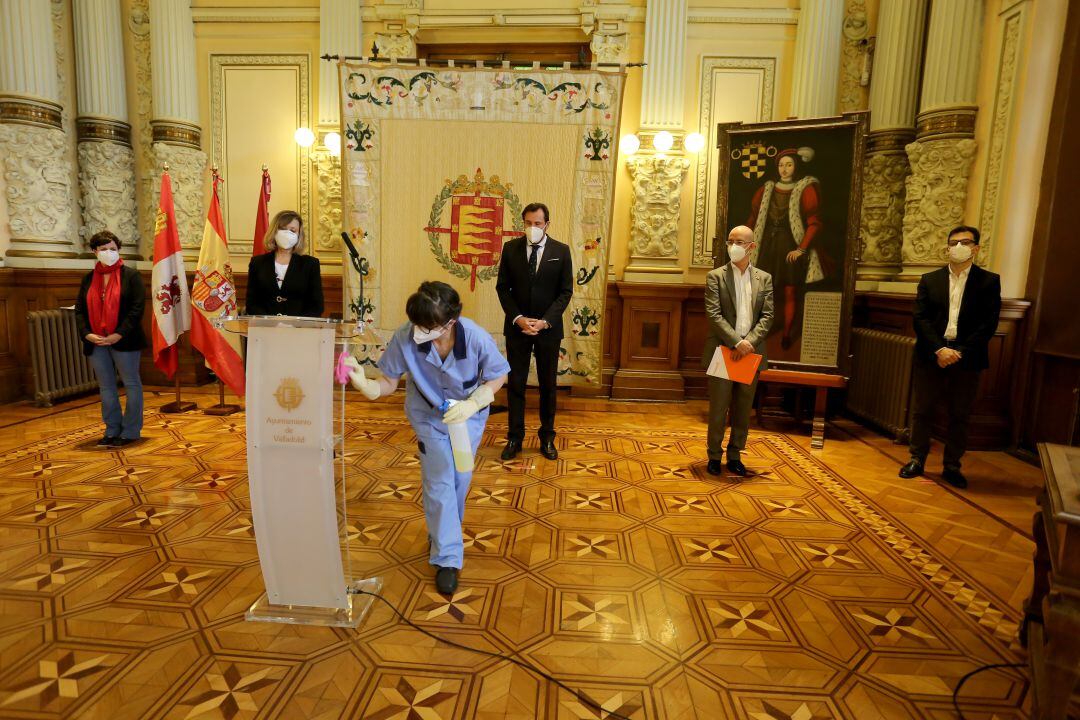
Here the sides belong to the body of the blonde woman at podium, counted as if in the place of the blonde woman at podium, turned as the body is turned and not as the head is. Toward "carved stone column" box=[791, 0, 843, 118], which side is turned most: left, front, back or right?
left

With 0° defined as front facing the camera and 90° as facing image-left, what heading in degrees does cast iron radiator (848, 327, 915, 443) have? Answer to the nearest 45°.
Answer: approximately 45°

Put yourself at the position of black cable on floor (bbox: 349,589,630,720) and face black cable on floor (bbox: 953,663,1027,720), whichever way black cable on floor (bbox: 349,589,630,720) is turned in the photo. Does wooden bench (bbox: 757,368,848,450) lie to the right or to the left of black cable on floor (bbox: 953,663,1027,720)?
left

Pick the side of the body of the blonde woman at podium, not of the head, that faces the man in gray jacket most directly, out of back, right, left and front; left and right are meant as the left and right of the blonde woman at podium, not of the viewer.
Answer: left

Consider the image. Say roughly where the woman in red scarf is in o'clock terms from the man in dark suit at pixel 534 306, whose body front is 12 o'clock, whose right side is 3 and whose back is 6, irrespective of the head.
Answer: The woman in red scarf is roughly at 3 o'clock from the man in dark suit.

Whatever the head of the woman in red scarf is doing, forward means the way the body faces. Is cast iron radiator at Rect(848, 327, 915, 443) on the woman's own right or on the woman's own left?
on the woman's own left
